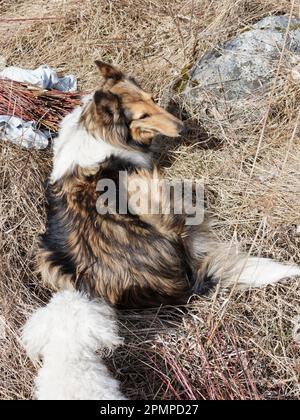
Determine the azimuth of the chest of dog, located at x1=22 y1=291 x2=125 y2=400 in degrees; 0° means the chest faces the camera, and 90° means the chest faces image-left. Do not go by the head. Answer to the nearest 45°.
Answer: approximately 180°

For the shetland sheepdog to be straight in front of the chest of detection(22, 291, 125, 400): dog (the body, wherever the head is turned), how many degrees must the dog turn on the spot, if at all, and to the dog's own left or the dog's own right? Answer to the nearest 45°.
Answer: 0° — it already faces it

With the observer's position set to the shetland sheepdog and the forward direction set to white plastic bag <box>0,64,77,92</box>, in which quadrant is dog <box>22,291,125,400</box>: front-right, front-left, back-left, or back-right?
back-left

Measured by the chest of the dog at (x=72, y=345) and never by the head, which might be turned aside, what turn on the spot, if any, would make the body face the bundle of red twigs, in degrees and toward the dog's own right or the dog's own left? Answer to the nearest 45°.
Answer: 0° — it already faces it

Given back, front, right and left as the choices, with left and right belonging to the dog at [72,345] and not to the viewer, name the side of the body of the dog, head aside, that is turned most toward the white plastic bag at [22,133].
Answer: front

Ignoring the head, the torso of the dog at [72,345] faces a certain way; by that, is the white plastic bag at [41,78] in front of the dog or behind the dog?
in front
